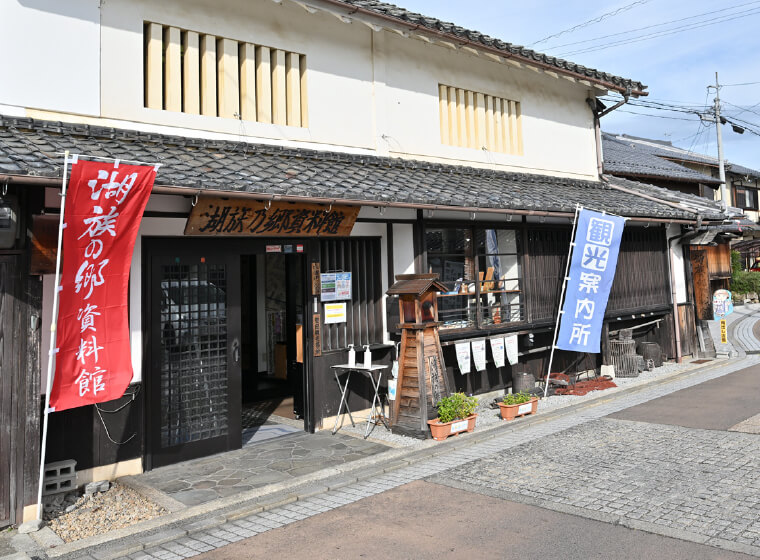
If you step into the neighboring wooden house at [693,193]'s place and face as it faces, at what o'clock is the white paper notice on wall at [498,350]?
The white paper notice on wall is roughly at 2 o'clock from the neighboring wooden house.

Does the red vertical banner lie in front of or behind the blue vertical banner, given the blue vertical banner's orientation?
in front

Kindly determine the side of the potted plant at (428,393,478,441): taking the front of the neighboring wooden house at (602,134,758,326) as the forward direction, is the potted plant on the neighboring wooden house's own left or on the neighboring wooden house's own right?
on the neighboring wooden house's own right

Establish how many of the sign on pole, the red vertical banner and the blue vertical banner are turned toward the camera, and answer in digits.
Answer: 3

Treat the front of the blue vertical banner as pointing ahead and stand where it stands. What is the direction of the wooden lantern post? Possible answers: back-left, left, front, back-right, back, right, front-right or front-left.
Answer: front-right

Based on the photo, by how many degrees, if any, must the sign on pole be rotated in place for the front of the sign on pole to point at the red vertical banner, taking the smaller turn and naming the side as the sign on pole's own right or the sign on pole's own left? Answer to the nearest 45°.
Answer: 0° — it already faces it

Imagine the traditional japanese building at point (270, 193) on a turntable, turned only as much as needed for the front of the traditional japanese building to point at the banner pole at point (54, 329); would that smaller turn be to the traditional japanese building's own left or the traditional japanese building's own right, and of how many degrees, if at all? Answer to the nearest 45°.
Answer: approximately 90° to the traditional japanese building's own right

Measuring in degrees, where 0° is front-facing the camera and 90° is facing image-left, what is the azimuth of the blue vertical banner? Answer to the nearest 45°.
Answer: approximately 0°

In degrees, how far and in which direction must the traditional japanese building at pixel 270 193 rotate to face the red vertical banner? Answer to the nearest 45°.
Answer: approximately 90° to its right

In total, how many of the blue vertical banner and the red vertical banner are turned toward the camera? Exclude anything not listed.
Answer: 2

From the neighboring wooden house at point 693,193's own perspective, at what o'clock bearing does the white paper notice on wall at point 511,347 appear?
The white paper notice on wall is roughly at 2 o'clock from the neighboring wooden house.

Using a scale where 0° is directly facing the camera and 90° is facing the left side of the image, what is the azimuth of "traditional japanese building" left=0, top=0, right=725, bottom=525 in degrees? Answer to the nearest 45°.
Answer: approximately 315°

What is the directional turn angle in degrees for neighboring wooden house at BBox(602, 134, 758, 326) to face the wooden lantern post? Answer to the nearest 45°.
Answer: approximately 45° to its right

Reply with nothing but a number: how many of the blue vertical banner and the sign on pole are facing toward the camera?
2

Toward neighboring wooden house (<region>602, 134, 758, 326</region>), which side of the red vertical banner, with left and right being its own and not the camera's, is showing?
left
